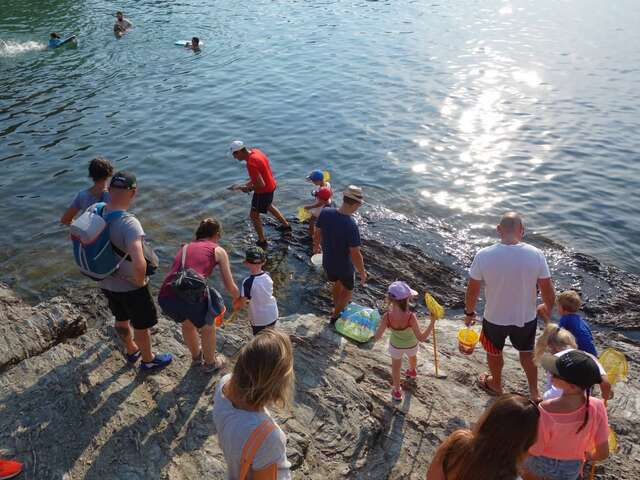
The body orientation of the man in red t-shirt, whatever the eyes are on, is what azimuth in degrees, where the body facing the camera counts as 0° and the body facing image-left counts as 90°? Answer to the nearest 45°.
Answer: approximately 90°

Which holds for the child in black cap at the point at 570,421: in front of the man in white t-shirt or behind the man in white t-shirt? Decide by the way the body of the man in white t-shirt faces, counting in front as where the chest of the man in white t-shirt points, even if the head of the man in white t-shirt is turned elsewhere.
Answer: behind

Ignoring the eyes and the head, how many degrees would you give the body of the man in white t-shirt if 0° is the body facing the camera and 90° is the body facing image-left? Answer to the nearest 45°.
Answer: approximately 180°

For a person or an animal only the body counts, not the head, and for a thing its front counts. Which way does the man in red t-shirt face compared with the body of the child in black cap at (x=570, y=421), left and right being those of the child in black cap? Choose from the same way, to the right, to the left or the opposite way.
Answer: to the left

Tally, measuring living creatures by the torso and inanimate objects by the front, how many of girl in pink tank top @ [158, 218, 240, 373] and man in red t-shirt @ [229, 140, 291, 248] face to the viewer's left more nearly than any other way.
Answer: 1

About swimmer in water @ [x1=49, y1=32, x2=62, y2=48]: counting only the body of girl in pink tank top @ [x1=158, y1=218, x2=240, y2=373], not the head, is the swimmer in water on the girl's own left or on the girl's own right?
on the girl's own left

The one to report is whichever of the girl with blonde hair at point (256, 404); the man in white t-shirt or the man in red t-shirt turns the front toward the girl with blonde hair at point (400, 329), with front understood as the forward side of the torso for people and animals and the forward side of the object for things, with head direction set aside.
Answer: the girl with blonde hair at point (256, 404)

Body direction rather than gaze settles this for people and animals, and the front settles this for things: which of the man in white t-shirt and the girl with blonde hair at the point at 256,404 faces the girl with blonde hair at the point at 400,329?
the girl with blonde hair at the point at 256,404

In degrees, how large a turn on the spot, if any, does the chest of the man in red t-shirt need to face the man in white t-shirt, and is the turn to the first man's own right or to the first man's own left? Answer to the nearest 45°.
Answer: approximately 135° to the first man's own left

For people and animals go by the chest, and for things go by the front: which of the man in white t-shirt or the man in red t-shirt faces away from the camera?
the man in white t-shirt

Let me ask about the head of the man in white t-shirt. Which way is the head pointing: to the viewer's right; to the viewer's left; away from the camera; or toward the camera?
away from the camera

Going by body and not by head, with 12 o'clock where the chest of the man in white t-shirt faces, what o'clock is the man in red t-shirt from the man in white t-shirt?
The man in red t-shirt is roughly at 10 o'clock from the man in white t-shirt.

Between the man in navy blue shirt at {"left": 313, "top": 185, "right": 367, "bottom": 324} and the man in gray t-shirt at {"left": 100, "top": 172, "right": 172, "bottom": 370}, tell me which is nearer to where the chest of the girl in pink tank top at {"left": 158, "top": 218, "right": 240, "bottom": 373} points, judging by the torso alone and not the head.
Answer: the man in navy blue shirt
